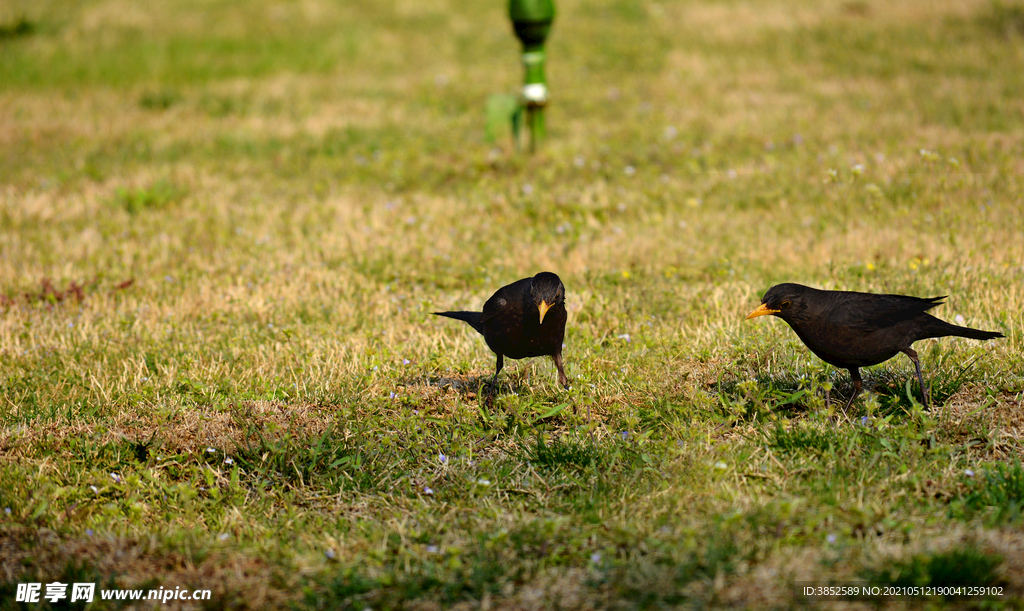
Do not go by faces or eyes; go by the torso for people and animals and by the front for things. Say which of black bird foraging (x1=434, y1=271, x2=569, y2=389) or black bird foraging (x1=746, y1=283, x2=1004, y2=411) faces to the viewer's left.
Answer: black bird foraging (x1=746, y1=283, x2=1004, y2=411)

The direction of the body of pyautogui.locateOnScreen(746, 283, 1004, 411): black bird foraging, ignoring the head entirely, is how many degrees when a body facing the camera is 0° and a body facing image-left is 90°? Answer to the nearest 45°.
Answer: approximately 90°

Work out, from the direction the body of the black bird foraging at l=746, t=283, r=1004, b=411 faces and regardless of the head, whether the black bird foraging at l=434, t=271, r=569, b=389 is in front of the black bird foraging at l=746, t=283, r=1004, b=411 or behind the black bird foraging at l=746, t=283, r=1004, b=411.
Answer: in front

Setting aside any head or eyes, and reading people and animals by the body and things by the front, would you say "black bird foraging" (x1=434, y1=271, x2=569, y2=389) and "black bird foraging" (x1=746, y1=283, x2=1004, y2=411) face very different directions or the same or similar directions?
very different directions

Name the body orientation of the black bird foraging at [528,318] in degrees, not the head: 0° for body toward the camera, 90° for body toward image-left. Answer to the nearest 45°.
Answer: approximately 315°

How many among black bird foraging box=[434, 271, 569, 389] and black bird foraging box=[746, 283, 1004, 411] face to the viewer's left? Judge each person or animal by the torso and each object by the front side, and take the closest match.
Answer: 1

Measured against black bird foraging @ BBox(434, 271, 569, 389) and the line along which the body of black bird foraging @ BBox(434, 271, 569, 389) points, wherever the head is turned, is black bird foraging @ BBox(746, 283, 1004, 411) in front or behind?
in front
